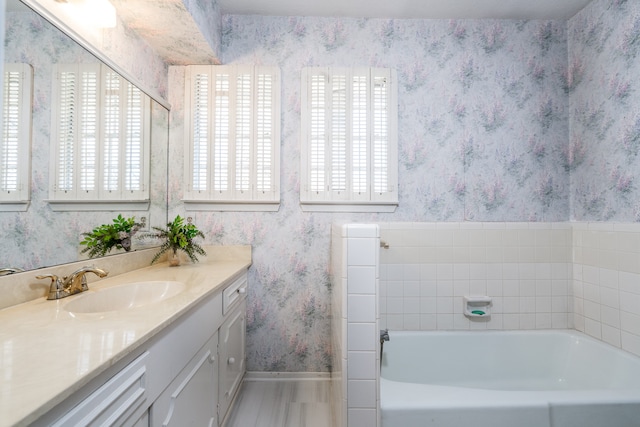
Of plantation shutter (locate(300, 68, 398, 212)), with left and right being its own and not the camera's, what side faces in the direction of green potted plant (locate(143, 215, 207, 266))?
right

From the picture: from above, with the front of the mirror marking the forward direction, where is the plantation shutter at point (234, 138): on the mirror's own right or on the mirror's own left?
on the mirror's own left

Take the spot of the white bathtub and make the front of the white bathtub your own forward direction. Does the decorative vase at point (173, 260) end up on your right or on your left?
on your right

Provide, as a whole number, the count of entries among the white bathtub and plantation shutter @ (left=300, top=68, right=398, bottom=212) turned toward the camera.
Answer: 2

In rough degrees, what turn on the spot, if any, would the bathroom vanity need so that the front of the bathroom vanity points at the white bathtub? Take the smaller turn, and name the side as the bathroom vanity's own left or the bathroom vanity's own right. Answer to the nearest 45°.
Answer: approximately 45° to the bathroom vanity's own left

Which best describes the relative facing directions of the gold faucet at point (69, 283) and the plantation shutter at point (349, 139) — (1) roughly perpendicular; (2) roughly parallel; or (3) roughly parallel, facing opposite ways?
roughly perpendicular

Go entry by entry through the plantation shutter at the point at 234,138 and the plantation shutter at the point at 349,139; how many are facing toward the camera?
2

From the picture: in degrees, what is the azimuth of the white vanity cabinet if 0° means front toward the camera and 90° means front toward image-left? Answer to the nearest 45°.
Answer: approximately 315°
